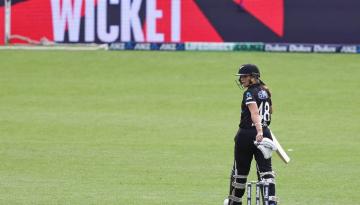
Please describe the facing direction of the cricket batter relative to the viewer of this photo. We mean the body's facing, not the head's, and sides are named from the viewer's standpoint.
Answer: facing away from the viewer and to the left of the viewer
